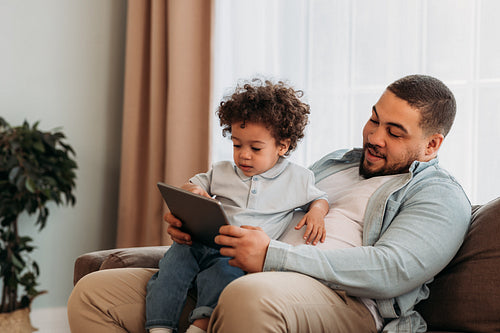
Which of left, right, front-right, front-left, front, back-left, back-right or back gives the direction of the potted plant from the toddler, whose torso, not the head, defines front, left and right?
right

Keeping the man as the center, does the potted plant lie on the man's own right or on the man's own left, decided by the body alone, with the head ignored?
on the man's own right

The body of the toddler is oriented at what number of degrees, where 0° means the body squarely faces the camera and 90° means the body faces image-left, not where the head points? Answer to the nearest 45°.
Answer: approximately 45°

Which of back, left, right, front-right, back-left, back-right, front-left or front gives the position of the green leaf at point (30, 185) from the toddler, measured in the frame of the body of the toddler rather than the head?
right

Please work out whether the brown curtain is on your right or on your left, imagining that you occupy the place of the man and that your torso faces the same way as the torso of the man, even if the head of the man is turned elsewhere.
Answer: on your right
